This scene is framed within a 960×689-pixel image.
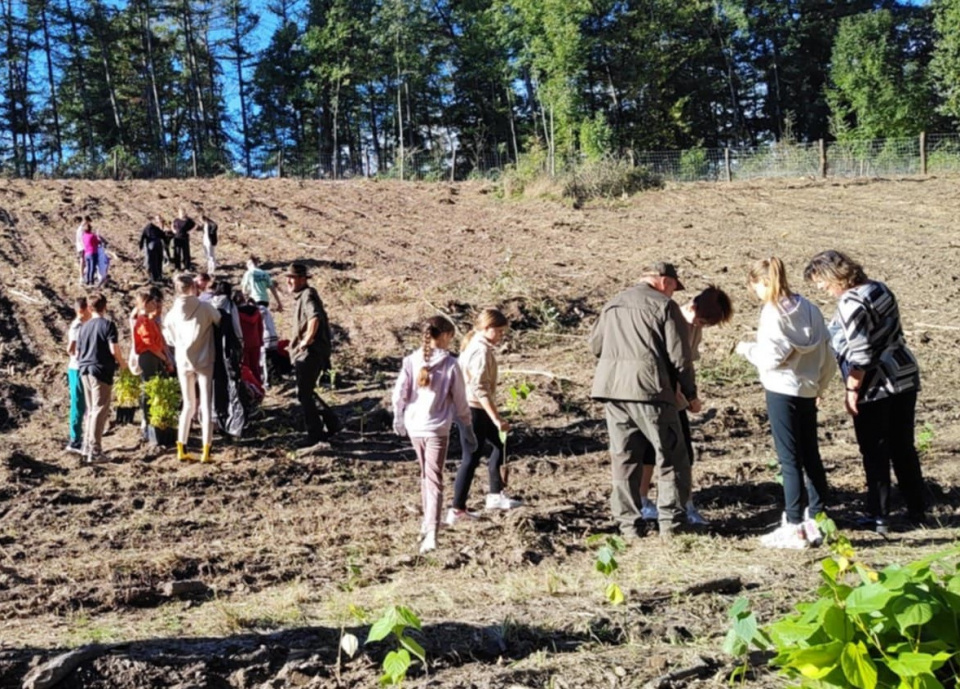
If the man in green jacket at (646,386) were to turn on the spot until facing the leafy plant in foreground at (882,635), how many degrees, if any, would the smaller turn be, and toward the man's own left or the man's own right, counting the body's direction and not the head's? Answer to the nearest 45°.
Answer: approximately 135° to the man's own right

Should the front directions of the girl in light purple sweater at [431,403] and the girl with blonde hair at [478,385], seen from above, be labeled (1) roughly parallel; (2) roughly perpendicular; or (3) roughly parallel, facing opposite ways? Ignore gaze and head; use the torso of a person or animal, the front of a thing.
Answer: roughly perpendicular

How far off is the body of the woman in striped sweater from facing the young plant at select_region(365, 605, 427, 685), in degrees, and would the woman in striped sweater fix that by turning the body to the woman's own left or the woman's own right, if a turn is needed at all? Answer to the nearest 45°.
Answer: approximately 90° to the woman's own left

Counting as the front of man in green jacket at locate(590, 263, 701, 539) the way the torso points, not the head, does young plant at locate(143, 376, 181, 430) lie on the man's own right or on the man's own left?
on the man's own left

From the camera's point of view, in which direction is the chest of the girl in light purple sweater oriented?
away from the camera

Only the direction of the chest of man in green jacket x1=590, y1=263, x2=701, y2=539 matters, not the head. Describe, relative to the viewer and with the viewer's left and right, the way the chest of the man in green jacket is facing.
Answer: facing away from the viewer and to the right of the viewer

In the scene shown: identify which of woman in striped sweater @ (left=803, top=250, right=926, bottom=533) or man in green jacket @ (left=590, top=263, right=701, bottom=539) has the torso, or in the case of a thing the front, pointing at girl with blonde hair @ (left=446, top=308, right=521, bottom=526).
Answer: the woman in striped sweater

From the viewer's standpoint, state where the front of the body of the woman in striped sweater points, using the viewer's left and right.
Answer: facing to the left of the viewer

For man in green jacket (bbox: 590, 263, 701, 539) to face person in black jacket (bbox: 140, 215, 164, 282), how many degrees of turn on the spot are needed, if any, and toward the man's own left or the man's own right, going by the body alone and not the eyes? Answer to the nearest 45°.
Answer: approximately 90° to the man's own left
